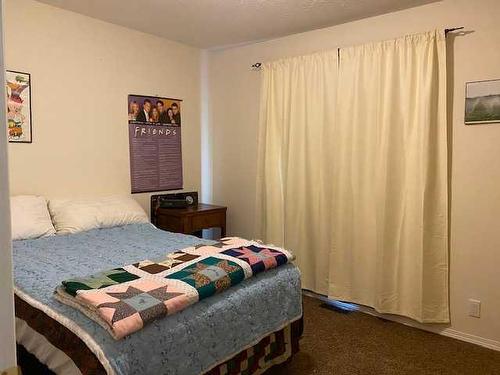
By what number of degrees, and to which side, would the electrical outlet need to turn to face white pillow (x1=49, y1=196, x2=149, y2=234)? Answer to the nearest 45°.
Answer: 0° — it already faces it

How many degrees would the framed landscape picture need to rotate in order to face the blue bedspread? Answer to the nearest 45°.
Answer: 0° — it already faces it

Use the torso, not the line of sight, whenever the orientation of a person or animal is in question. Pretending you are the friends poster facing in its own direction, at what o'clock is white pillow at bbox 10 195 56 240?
The white pillow is roughly at 3 o'clock from the friends poster.

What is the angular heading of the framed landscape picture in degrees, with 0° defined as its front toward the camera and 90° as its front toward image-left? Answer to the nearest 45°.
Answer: approximately 45°

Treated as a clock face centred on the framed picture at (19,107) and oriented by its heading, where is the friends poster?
The friends poster is roughly at 10 o'clock from the framed picture.

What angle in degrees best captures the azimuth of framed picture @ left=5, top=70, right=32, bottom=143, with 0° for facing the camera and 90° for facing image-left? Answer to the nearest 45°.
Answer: approximately 315°

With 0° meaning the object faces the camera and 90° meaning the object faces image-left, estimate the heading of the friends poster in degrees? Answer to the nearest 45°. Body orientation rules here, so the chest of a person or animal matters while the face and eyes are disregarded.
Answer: approximately 315°
